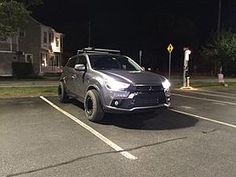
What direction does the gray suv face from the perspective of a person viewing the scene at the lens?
facing the viewer and to the right of the viewer

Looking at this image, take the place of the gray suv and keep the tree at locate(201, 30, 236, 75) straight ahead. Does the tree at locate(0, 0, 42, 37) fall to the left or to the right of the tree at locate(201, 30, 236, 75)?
left

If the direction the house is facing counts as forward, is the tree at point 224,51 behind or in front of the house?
in front

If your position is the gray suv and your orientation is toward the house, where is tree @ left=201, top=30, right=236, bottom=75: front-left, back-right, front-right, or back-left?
front-right

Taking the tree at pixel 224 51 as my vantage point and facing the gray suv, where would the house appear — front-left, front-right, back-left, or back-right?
front-right

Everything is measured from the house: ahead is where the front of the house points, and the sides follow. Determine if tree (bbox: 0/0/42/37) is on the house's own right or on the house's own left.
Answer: on the house's own right

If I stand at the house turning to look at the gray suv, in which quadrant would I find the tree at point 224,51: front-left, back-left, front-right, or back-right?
front-left

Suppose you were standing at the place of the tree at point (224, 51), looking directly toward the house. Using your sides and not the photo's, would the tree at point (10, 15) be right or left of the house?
left

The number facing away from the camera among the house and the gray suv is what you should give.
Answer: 0

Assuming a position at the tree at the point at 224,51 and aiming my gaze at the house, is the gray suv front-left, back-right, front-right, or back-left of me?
front-left

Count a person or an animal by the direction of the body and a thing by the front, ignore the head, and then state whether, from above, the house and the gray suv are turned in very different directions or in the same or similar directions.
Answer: same or similar directions

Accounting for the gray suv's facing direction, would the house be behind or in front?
behind

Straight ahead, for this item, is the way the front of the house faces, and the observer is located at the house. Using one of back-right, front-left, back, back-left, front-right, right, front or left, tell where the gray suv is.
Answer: front-right
